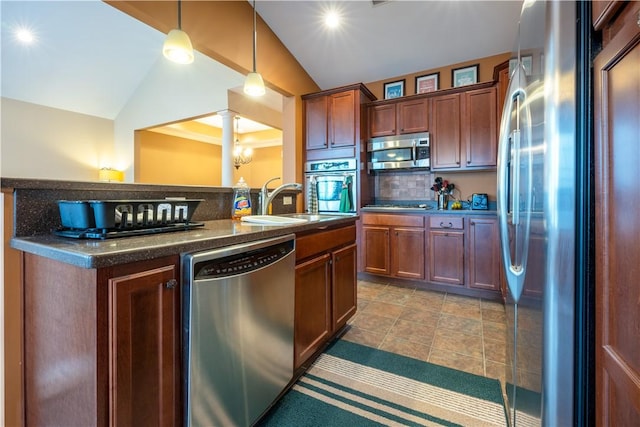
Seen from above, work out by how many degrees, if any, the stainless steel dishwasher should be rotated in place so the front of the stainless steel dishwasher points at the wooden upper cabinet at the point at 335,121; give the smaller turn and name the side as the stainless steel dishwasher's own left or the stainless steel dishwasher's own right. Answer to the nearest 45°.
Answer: approximately 90° to the stainless steel dishwasher's own left

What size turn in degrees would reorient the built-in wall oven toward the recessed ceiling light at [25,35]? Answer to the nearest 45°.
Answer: approximately 90° to its right

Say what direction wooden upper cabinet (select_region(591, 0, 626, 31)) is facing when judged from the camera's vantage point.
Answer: facing to the left of the viewer

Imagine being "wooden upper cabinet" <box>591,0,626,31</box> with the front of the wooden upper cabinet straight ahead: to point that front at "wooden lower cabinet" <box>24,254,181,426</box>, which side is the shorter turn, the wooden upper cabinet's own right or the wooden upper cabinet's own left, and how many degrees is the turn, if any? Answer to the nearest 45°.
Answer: approximately 45° to the wooden upper cabinet's own left

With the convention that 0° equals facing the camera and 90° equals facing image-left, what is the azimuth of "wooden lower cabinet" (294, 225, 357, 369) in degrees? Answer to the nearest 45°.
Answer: approximately 315°

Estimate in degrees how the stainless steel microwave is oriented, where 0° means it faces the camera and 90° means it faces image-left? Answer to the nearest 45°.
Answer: approximately 0°
